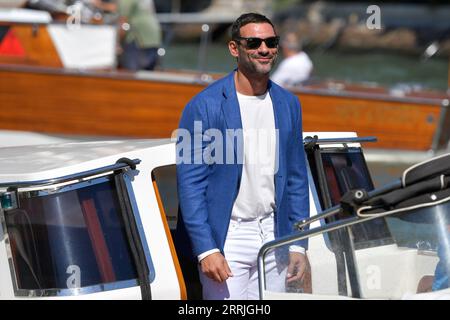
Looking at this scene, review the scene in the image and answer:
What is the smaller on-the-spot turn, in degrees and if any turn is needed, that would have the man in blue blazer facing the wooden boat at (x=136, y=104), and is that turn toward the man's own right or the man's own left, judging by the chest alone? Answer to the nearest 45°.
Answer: approximately 135° to the man's own left

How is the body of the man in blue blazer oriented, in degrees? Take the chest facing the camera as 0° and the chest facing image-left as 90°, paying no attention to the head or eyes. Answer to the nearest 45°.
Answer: approximately 315°
